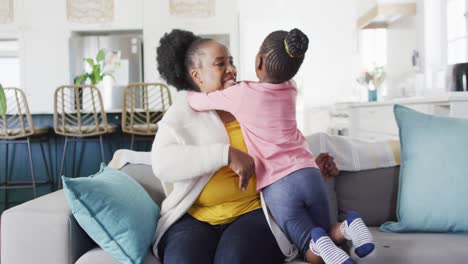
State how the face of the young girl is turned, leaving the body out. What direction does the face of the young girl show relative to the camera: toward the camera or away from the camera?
away from the camera

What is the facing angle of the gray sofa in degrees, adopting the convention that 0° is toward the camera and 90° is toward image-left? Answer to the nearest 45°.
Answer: approximately 0°

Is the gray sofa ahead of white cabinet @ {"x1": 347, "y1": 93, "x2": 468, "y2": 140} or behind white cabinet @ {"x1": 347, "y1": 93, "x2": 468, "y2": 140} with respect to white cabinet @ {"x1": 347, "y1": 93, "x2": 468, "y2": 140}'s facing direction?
ahead

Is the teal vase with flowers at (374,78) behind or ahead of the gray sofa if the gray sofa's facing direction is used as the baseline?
behind

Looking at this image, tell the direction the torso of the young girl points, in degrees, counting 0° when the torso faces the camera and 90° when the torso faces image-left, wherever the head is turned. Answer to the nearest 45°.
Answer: approximately 135°

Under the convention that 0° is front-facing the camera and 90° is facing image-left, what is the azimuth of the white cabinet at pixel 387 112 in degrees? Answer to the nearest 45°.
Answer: approximately 45°

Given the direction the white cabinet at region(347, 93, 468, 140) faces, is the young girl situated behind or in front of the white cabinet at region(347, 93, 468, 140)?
in front
